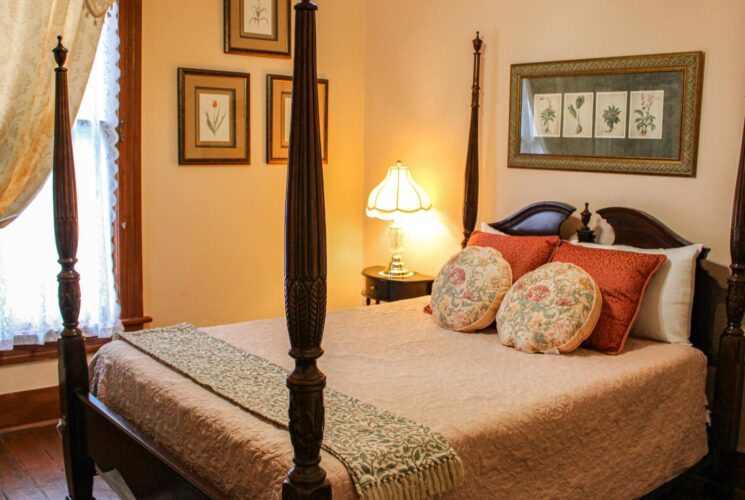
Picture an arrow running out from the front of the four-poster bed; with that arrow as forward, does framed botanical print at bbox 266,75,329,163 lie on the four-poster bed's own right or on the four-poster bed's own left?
on the four-poster bed's own right

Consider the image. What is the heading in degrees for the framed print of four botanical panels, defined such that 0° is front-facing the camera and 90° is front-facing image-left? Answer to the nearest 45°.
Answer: approximately 45°

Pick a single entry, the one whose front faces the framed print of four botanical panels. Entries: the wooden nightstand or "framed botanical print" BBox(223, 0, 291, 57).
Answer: the framed botanical print

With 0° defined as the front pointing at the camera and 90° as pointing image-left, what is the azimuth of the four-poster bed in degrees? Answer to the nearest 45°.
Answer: approximately 45°

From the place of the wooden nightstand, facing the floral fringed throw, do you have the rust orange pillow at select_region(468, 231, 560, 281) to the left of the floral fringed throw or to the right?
left

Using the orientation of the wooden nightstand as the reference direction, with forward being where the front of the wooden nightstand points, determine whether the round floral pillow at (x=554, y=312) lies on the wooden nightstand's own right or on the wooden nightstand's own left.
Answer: on the wooden nightstand's own left

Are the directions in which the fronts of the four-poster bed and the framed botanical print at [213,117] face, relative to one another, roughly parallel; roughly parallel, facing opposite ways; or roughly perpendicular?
roughly perpendicular

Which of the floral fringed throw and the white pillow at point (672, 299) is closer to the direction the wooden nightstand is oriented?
the floral fringed throw

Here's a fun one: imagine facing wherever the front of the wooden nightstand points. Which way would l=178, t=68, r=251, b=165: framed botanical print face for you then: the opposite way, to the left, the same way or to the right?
to the left

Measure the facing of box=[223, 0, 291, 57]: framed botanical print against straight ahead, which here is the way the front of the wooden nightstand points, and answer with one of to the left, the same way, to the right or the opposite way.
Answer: to the left

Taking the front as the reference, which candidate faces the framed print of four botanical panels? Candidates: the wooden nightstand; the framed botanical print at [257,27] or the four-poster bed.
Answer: the framed botanical print
